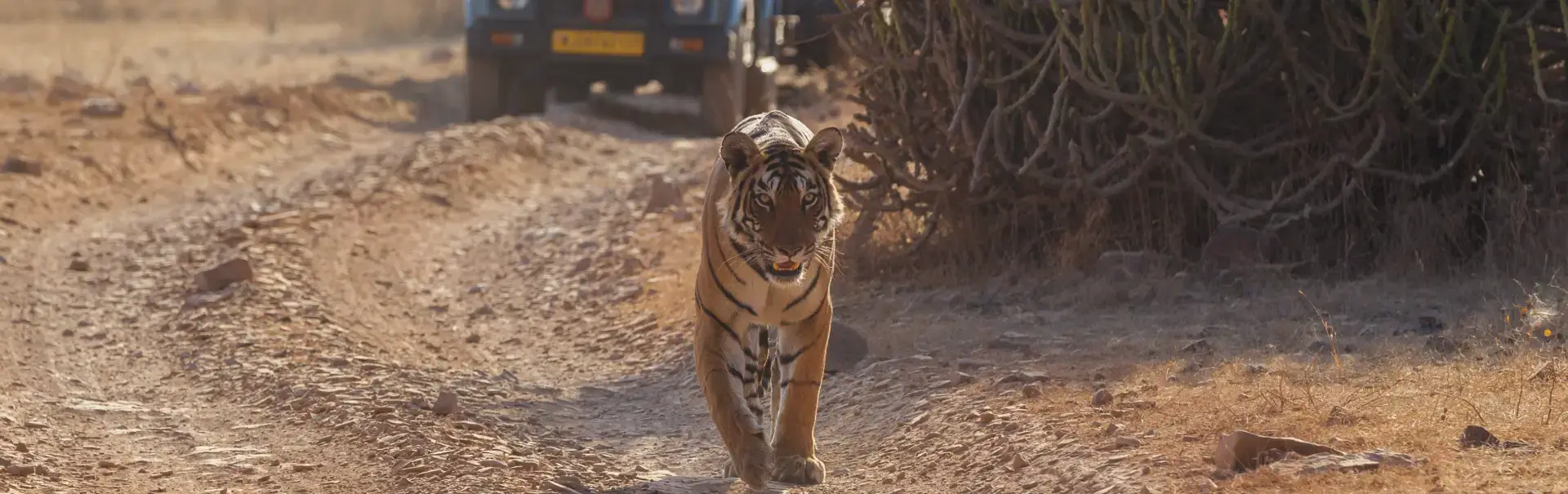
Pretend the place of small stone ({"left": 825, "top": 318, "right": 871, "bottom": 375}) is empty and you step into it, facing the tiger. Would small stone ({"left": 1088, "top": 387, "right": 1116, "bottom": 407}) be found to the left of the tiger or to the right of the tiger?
left

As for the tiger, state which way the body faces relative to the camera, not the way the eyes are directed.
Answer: toward the camera

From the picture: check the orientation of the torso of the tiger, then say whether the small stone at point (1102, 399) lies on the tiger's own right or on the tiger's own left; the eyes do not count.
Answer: on the tiger's own left

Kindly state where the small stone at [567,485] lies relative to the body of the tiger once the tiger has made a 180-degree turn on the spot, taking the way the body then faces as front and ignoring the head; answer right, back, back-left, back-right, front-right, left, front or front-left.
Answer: left

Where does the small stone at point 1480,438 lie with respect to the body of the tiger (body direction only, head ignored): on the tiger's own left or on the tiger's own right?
on the tiger's own left

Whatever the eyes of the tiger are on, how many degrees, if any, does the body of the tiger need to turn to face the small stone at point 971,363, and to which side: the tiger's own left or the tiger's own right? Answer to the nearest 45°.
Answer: approximately 135° to the tiger's own left
